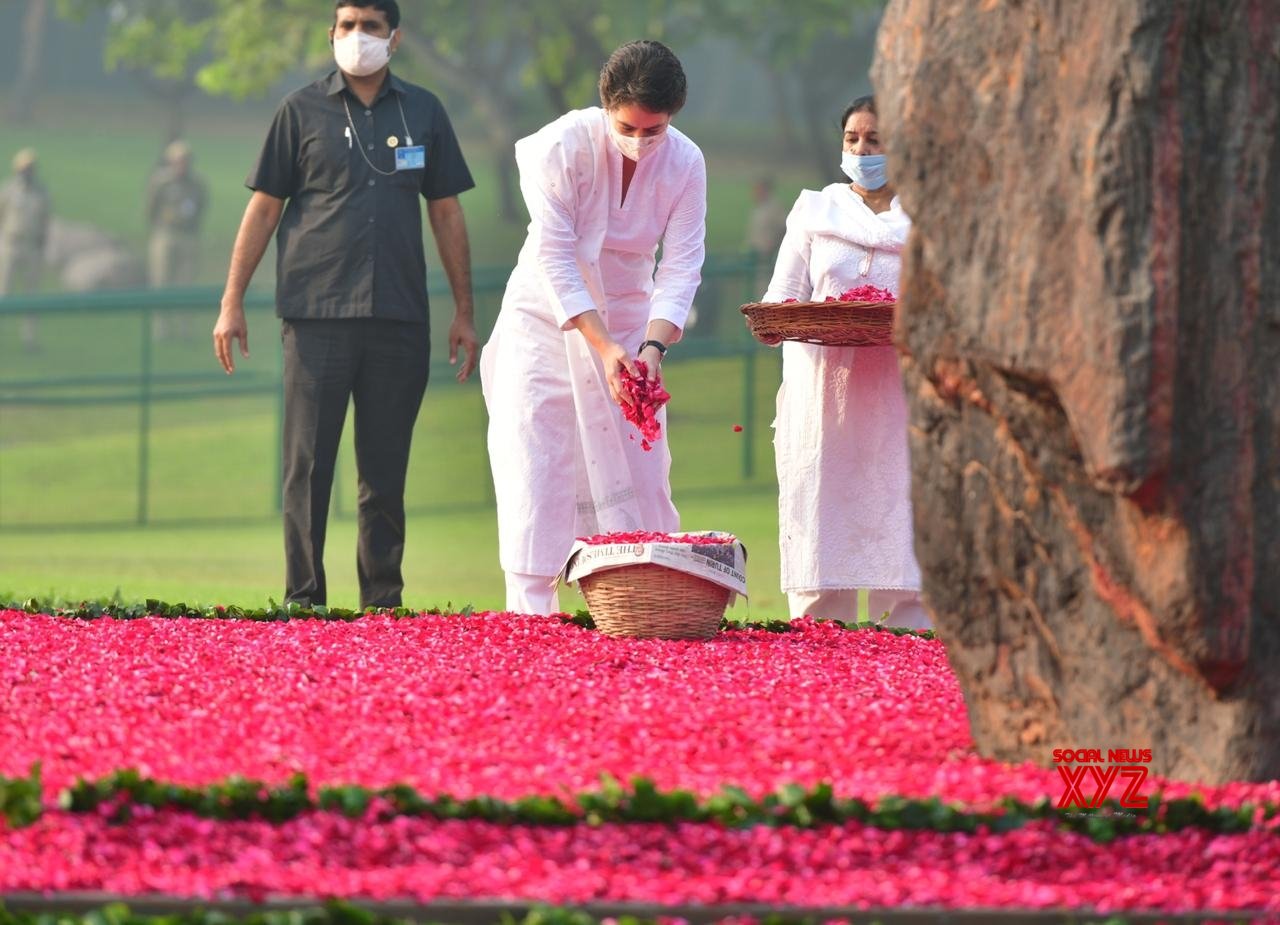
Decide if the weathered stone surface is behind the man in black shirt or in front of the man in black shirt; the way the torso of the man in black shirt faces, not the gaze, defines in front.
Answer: in front

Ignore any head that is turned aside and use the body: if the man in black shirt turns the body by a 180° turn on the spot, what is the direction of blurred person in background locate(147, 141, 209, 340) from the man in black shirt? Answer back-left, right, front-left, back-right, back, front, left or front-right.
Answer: front

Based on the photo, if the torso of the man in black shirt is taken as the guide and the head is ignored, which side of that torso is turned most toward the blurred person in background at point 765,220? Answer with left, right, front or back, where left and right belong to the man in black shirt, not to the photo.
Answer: back

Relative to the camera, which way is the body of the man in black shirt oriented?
toward the camera

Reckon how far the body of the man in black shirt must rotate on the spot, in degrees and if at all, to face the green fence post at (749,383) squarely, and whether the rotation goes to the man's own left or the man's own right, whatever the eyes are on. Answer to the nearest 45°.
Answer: approximately 180°

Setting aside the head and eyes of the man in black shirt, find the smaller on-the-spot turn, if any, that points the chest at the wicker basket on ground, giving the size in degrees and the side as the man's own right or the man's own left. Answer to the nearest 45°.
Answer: approximately 45° to the man's own left

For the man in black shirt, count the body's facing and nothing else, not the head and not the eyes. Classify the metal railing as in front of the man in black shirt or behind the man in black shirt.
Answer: behind

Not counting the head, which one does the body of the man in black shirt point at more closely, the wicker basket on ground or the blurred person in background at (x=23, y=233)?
the wicker basket on ground

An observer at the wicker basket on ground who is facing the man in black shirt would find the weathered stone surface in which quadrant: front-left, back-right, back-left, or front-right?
back-left

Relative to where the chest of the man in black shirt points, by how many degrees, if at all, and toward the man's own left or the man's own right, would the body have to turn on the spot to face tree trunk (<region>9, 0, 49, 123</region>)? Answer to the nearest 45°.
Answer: approximately 180°
